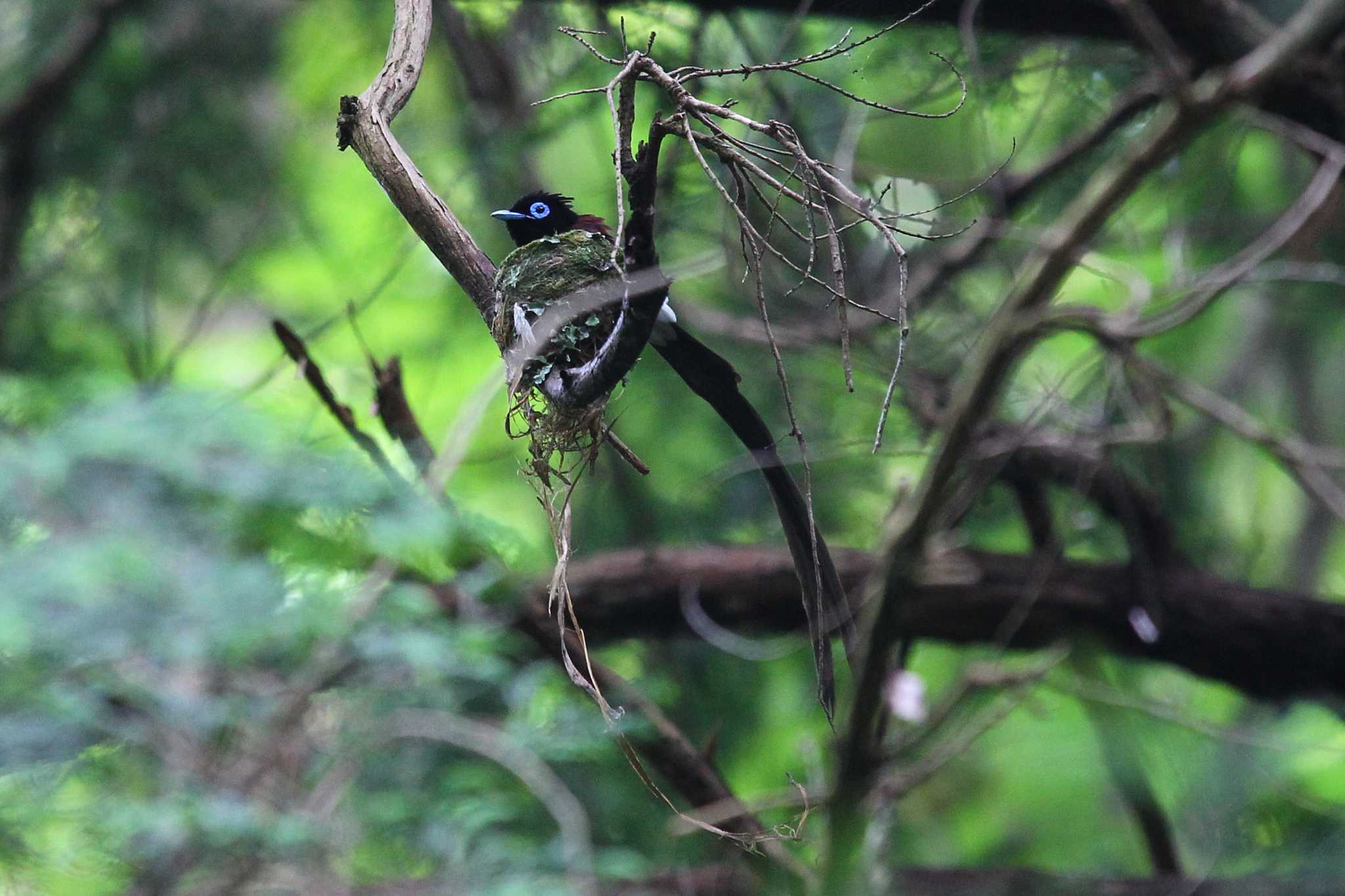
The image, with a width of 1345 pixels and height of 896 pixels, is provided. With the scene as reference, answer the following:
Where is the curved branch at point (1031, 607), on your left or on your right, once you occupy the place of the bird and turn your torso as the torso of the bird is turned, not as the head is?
on your right

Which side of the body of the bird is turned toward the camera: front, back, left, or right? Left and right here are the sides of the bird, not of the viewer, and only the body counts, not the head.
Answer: left
